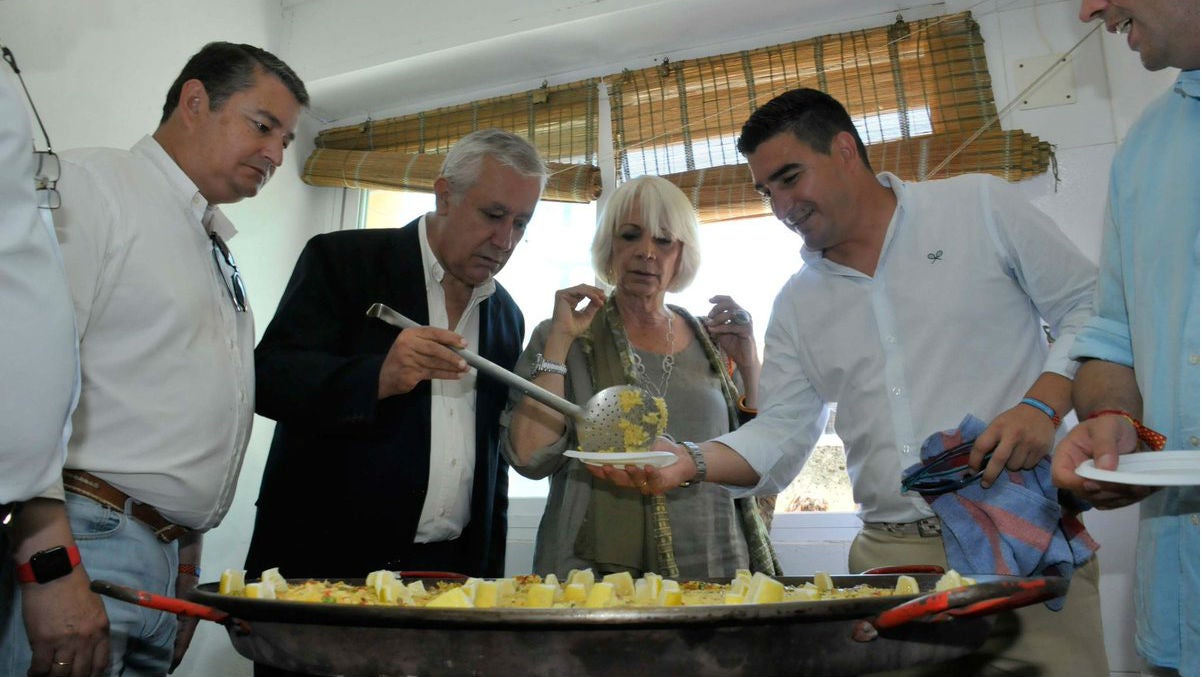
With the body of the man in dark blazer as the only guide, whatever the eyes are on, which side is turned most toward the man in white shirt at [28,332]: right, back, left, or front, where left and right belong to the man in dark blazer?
right

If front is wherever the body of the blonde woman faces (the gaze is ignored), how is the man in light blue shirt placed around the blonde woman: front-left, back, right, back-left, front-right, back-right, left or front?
front-left

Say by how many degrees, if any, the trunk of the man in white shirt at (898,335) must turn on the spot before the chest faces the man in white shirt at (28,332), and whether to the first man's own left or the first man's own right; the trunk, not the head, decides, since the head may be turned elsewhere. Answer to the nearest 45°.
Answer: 0° — they already face them

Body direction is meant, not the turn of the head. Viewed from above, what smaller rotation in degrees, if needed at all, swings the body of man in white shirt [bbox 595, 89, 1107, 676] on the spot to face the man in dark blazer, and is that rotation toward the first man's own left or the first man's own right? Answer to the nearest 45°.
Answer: approximately 45° to the first man's own right

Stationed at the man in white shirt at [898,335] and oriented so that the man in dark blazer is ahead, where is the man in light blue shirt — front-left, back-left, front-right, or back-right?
back-left
